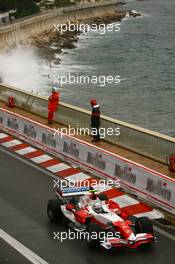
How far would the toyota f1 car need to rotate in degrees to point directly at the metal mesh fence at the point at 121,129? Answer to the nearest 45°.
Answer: approximately 135° to its left

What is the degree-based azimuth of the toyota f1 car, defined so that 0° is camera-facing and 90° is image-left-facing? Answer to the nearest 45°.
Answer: approximately 315°
